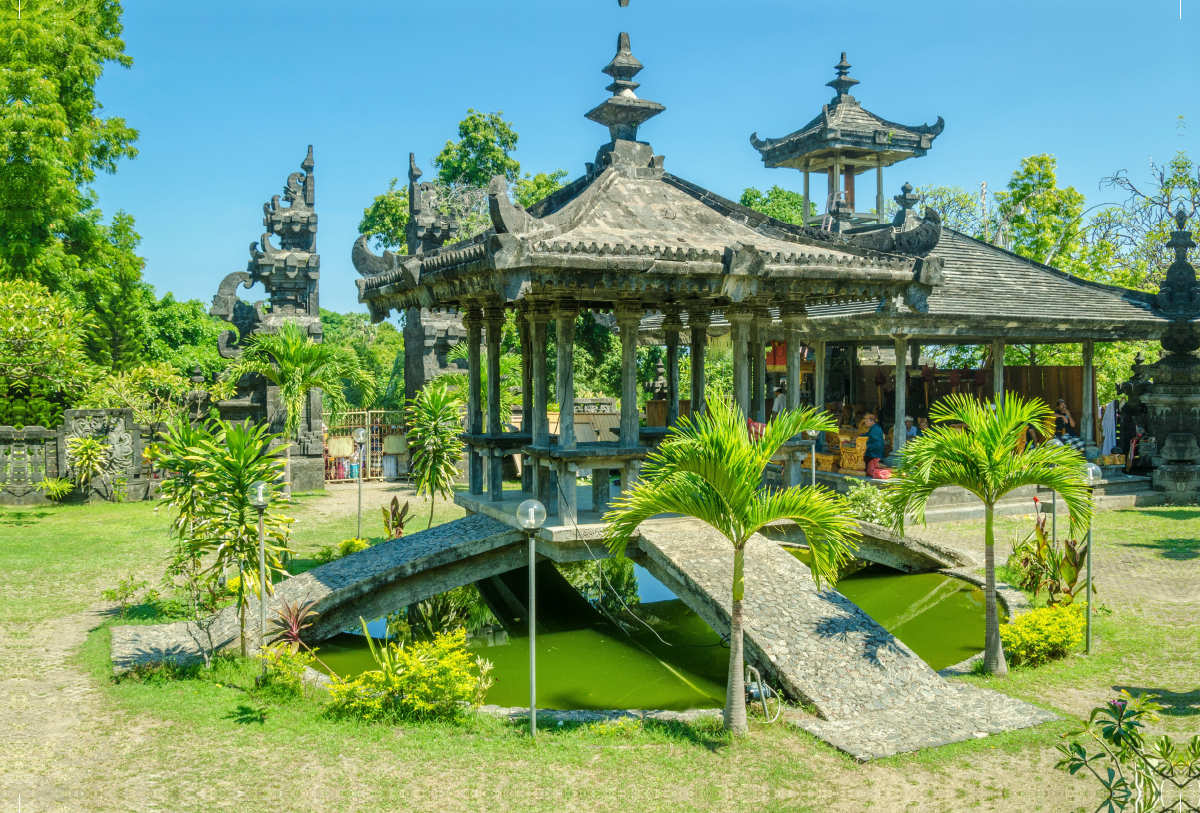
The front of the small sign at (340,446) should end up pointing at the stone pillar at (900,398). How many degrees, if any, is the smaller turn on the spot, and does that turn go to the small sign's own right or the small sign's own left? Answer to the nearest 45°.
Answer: approximately 45° to the small sign's own left

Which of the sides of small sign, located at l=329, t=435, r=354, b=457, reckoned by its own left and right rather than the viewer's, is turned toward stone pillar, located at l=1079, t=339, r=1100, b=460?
left

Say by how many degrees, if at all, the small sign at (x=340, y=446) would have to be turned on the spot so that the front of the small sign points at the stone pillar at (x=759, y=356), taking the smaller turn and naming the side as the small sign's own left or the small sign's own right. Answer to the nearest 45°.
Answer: approximately 45° to the small sign's own left

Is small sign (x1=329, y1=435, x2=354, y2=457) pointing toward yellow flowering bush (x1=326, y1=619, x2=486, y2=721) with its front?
yes

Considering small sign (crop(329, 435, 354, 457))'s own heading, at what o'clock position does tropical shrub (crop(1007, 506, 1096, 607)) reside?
The tropical shrub is roughly at 11 o'clock from the small sign.

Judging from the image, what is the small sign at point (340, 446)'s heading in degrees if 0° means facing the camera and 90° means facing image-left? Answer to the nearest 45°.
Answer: approximately 0°

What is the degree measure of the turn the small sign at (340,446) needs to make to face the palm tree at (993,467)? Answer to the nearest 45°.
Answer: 0° — it already faces it

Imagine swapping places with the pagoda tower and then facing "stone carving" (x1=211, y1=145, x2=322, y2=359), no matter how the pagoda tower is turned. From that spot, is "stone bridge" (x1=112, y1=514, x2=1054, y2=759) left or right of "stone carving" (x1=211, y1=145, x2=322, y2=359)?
left

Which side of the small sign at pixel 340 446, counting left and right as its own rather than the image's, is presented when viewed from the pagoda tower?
left
